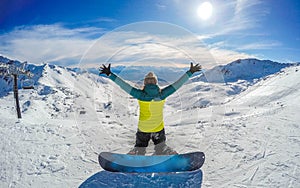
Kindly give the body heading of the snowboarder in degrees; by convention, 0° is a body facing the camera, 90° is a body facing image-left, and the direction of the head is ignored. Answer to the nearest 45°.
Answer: approximately 180°
